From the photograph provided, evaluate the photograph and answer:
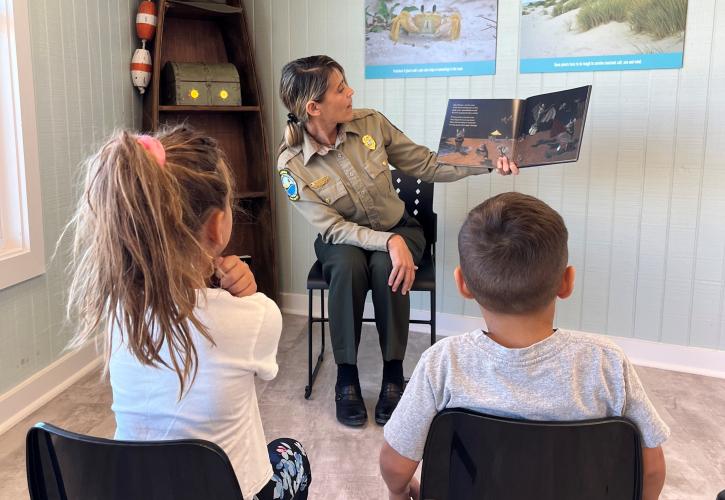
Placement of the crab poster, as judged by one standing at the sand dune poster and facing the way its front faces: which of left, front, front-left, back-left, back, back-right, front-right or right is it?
right

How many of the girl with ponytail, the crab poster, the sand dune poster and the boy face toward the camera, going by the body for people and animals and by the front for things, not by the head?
2

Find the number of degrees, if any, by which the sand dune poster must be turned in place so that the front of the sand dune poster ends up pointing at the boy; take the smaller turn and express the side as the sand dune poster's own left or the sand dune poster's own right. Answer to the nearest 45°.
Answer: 0° — it already faces them

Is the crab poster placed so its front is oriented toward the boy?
yes

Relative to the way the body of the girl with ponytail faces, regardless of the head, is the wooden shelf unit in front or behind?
in front

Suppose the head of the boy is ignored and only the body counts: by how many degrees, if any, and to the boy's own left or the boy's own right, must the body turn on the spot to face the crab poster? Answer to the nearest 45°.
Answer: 0° — they already face it

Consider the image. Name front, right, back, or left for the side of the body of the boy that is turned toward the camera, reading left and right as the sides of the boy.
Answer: back

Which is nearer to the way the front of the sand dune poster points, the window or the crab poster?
the window

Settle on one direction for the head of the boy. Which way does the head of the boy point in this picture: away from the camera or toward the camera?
away from the camera

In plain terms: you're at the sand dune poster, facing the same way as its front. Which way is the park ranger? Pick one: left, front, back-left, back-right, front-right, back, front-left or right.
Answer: front-right

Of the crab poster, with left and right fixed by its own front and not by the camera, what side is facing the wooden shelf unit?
right
